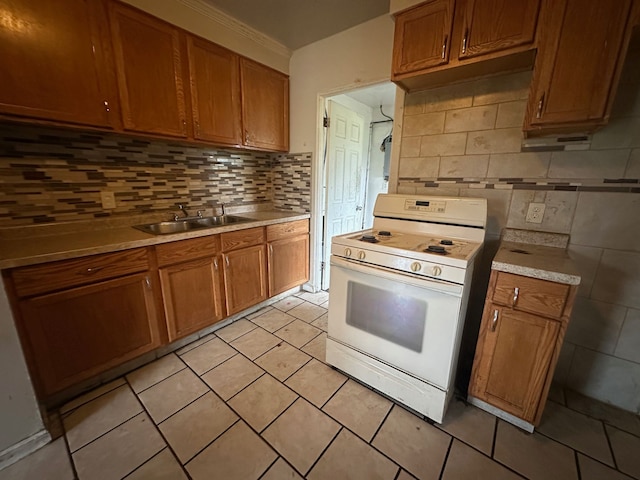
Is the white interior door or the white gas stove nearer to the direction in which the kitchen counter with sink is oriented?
the white gas stove

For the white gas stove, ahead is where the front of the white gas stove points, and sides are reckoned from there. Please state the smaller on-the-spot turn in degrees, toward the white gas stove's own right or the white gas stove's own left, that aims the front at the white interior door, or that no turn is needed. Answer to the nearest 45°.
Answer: approximately 90° to the white gas stove's own right

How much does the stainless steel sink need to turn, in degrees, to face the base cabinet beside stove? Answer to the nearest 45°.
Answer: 0° — it already faces it

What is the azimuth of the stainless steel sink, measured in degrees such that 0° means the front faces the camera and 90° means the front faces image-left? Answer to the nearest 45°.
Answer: approximately 315°

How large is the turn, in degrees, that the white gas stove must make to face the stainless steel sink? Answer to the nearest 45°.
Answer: approximately 45° to its right

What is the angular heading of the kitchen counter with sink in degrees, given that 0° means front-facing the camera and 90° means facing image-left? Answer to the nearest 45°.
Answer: approximately 315°

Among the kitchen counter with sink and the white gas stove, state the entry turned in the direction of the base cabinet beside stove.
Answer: the kitchen counter with sink

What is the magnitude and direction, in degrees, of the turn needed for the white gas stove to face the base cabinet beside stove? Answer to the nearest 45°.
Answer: approximately 135° to its left
